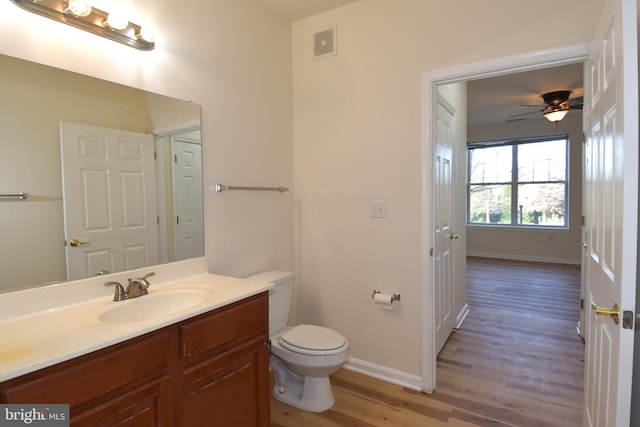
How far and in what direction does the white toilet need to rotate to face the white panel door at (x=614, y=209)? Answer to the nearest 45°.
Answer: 0° — it already faces it

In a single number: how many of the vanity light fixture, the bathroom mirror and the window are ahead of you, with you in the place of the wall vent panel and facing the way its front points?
2

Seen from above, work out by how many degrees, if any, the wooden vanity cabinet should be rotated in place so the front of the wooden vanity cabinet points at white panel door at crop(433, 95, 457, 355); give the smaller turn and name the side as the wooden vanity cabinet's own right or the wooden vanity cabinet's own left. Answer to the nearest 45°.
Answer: approximately 45° to the wooden vanity cabinet's own left

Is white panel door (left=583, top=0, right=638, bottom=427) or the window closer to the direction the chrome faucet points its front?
the white panel door

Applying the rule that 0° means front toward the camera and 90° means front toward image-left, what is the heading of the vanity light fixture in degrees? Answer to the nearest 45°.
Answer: approximately 315°

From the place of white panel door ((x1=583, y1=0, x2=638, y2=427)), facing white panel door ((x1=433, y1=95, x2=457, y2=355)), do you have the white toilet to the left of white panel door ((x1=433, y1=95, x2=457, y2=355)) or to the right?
left

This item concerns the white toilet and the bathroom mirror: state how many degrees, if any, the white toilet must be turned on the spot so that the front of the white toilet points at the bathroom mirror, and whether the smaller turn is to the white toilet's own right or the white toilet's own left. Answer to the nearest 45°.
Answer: approximately 90° to the white toilet's own right

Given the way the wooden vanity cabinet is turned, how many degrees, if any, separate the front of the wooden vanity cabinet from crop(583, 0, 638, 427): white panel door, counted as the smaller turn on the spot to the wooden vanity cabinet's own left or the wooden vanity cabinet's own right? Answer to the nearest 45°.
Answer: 0° — it already faces it
